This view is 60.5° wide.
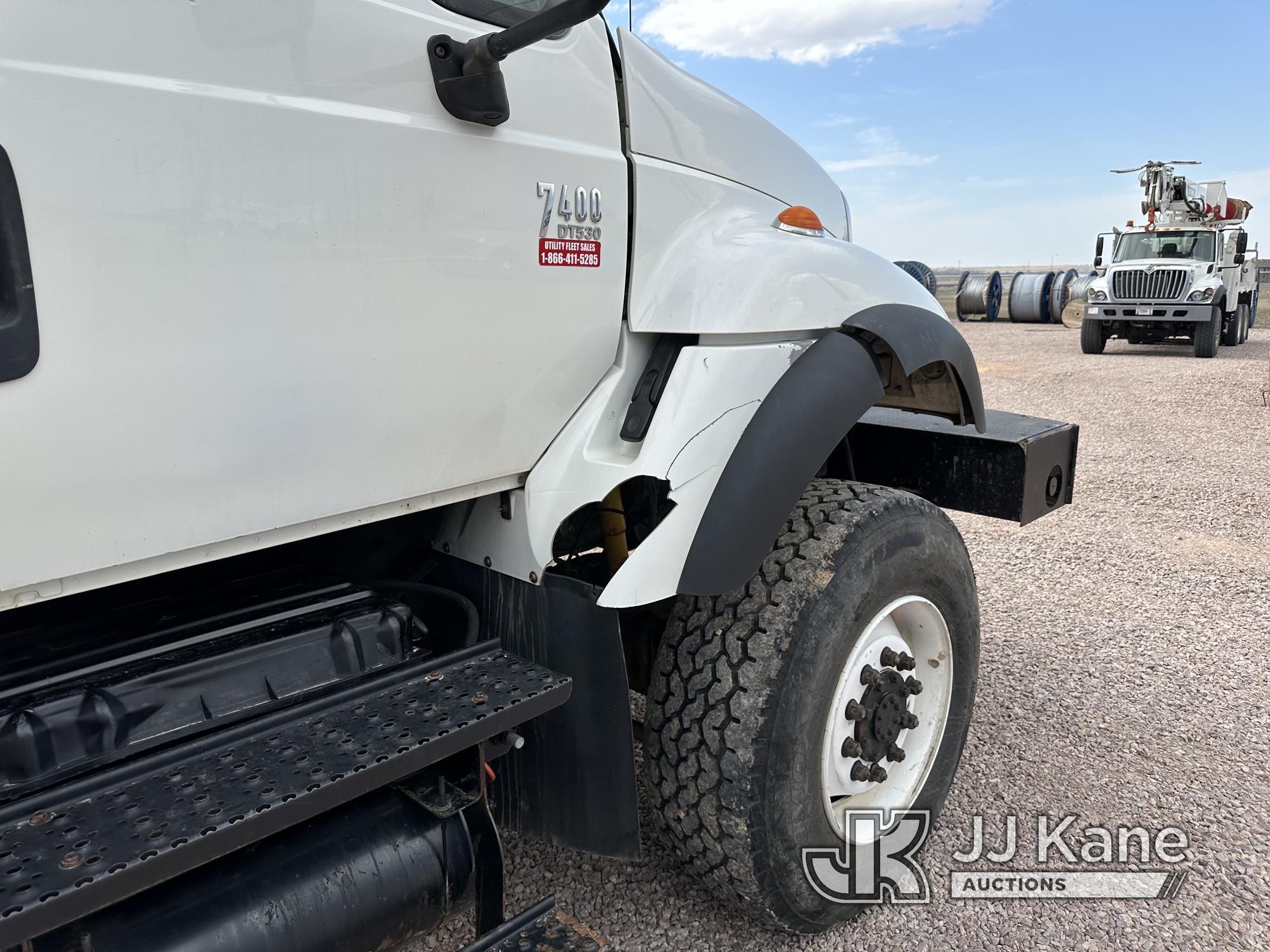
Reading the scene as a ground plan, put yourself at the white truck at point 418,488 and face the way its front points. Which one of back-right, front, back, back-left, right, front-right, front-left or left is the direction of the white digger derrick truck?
front

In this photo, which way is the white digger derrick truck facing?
toward the camera

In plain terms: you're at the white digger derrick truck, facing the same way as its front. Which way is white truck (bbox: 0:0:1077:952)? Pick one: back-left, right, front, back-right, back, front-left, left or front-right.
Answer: front

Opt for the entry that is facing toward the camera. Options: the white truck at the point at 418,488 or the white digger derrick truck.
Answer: the white digger derrick truck

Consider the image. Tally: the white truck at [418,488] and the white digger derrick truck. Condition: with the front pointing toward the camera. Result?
1

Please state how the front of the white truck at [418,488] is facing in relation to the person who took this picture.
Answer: facing away from the viewer and to the right of the viewer

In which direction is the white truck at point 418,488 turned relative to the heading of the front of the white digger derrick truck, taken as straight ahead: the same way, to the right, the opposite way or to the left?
the opposite way
